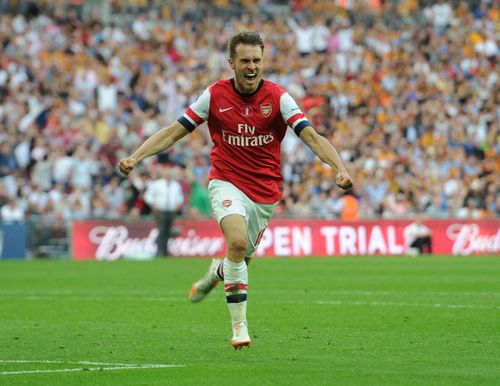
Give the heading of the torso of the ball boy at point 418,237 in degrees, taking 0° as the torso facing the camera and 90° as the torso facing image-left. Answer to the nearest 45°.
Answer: approximately 0°

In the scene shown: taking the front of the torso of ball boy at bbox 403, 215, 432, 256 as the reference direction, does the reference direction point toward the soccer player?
yes

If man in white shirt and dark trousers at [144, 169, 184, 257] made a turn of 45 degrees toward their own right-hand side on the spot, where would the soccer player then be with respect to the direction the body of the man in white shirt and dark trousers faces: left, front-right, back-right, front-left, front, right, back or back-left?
front-left

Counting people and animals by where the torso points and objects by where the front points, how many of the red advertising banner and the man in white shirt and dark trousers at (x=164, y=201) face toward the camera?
2

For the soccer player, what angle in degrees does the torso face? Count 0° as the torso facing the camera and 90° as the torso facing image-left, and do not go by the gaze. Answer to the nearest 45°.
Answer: approximately 0°

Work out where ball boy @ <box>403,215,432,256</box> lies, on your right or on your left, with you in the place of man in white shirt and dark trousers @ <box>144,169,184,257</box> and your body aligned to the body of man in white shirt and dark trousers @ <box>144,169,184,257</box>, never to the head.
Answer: on your left

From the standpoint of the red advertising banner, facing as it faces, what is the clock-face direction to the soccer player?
The soccer player is roughly at 12 o'clock from the red advertising banner.
